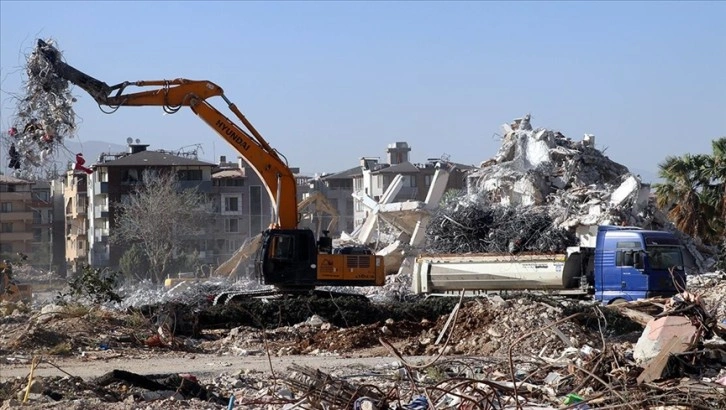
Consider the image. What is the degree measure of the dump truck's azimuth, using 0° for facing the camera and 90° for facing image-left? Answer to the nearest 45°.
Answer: approximately 315°

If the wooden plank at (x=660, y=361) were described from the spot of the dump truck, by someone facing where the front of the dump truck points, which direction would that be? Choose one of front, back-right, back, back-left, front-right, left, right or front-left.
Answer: front-right

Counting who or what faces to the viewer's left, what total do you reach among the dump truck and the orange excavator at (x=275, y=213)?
1

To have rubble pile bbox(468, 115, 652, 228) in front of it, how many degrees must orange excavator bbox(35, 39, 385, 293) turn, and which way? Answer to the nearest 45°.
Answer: approximately 135° to its right

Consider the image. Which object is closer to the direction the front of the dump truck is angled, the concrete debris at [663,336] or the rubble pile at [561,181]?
the concrete debris

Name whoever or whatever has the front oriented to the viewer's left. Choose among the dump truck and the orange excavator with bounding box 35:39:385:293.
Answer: the orange excavator

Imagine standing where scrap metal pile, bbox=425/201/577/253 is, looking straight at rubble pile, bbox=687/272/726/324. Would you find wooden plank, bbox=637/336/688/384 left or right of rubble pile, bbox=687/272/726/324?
right

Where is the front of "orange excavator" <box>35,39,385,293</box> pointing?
to the viewer's left

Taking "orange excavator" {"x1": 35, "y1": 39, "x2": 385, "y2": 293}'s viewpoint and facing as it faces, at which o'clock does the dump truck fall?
The dump truck is roughly at 6 o'clock from the orange excavator.
